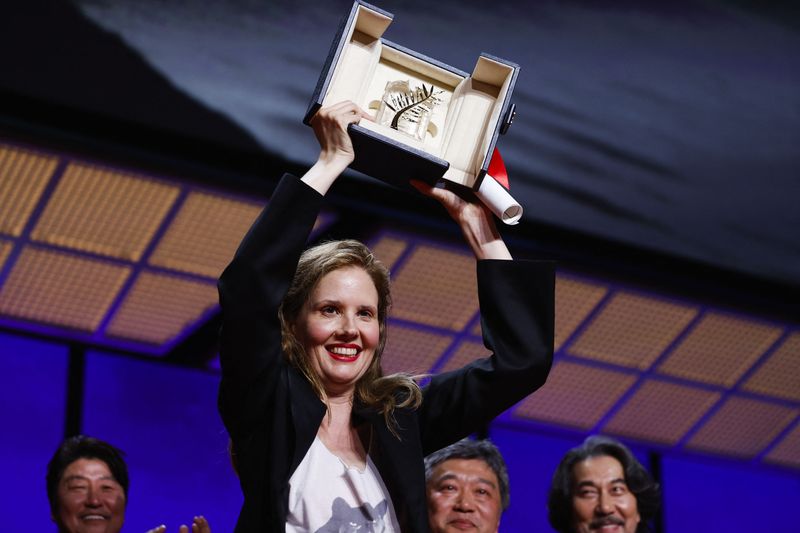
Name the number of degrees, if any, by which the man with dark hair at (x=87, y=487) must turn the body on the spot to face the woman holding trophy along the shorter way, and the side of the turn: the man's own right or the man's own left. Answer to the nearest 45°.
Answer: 0° — they already face them

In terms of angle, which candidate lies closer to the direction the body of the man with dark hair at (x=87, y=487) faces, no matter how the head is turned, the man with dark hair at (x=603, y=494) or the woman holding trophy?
the woman holding trophy

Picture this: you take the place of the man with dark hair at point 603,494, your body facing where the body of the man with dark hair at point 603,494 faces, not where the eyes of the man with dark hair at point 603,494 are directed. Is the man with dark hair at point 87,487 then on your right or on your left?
on your right

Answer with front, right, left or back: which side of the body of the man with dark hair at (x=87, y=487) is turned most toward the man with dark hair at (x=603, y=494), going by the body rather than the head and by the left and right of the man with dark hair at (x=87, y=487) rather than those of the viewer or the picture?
left

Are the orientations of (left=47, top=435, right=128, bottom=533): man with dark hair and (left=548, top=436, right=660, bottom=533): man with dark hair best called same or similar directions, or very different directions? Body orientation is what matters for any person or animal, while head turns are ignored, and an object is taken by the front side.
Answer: same or similar directions

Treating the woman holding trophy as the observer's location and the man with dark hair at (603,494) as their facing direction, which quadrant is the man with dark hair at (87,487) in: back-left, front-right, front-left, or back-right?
front-left

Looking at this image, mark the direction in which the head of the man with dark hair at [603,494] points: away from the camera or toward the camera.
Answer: toward the camera

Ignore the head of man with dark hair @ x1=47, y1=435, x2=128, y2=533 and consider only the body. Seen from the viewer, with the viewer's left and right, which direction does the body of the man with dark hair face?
facing the viewer

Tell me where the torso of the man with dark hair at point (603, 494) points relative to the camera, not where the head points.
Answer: toward the camera

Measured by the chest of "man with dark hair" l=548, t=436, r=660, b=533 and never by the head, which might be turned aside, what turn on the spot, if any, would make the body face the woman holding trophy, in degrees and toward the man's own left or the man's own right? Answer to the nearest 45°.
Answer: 0° — they already face them

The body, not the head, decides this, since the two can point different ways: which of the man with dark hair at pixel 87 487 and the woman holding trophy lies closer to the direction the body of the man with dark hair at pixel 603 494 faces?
the woman holding trophy

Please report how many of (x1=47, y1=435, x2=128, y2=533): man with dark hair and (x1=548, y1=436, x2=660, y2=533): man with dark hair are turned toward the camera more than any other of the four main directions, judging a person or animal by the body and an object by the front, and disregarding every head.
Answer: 2
